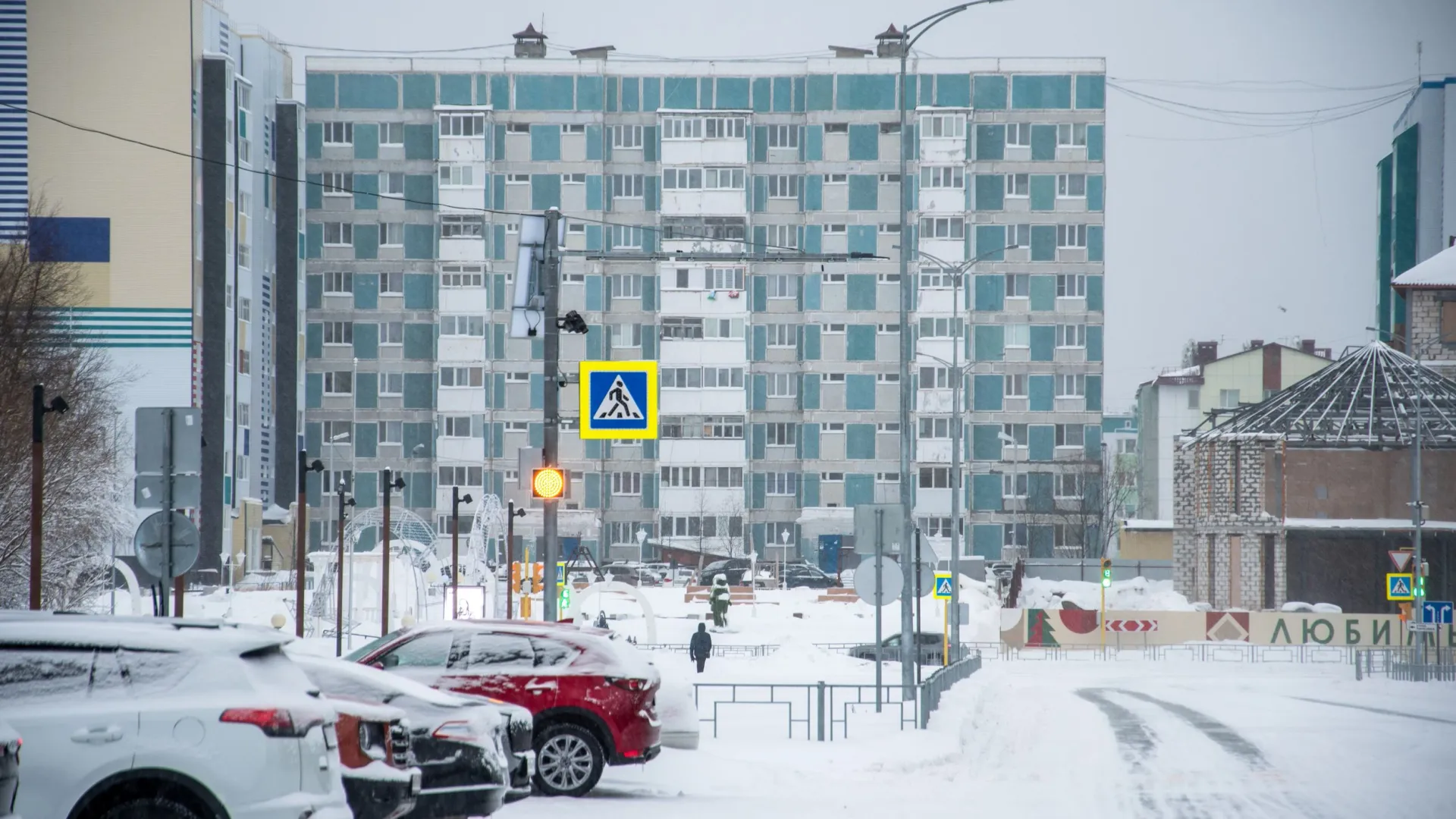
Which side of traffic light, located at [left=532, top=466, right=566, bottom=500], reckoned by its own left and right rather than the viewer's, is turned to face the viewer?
front

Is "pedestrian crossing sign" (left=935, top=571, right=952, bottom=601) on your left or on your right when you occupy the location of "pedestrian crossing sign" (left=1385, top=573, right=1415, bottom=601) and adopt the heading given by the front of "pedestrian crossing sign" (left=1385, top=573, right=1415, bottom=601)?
on your right

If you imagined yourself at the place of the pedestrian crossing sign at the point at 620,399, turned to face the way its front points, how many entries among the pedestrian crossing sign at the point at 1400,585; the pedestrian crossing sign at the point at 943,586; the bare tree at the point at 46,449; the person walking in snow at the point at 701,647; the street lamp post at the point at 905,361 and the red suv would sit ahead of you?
1

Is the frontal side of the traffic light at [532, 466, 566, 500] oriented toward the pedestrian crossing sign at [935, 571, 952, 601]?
no

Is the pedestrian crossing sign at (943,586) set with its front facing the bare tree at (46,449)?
no

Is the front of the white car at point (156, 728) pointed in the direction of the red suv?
no

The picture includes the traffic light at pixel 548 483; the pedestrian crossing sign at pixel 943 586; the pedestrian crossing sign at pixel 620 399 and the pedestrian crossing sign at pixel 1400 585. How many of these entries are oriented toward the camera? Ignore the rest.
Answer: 4

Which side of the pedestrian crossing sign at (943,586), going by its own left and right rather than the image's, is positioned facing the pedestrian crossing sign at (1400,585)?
left

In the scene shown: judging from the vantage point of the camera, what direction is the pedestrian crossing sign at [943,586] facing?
facing the viewer

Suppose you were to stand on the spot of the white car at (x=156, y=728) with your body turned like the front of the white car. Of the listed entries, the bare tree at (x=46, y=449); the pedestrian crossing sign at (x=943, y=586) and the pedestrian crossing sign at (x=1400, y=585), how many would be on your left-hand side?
0
